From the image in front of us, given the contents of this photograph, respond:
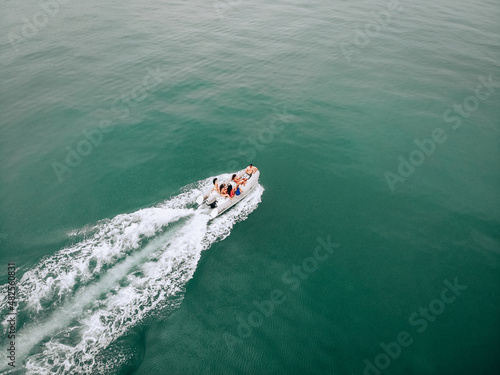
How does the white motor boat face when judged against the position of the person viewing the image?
facing away from the viewer and to the right of the viewer
